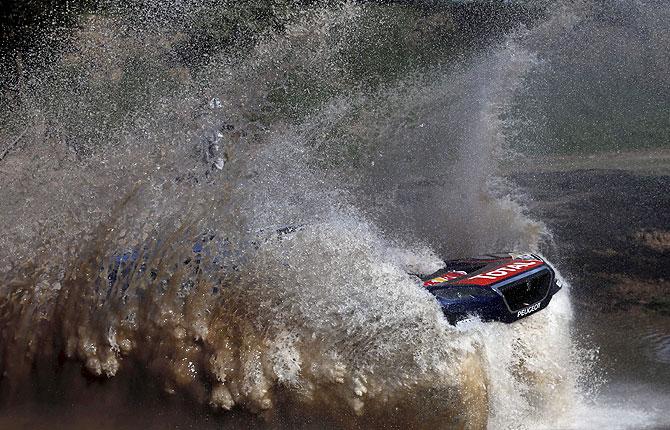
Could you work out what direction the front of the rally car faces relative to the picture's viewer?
facing the viewer and to the right of the viewer
